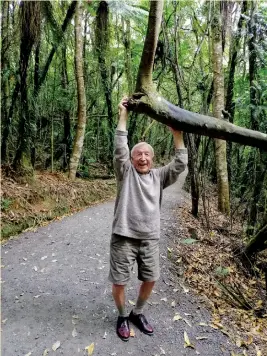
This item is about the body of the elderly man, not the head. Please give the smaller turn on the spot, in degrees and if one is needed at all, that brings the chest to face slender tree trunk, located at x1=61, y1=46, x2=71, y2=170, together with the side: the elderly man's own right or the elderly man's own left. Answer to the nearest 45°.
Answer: approximately 180°

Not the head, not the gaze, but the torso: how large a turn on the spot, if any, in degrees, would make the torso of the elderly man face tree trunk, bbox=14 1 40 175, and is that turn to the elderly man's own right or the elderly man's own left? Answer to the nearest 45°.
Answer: approximately 135° to the elderly man's own right

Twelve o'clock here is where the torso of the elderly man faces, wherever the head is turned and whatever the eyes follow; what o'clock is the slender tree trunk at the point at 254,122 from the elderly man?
The slender tree trunk is roughly at 7 o'clock from the elderly man.

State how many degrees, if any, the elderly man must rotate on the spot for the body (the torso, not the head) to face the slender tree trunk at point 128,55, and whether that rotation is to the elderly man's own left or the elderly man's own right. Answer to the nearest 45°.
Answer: approximately 180°

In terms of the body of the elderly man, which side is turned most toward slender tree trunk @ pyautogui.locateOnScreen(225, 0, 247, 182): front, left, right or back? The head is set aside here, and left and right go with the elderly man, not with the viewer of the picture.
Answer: back

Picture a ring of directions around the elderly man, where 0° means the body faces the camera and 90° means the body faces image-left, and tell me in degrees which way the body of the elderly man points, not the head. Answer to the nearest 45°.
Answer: approximately 0°

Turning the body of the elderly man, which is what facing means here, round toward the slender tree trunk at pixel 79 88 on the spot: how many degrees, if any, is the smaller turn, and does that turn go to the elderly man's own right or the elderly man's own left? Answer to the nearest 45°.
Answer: approximately 180°

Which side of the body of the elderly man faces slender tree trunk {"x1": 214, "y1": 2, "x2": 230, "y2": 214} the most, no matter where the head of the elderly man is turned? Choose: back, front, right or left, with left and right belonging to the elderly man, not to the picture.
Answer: back

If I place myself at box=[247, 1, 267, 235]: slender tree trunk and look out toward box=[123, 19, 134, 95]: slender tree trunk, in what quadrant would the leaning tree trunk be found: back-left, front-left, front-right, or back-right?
back-left
